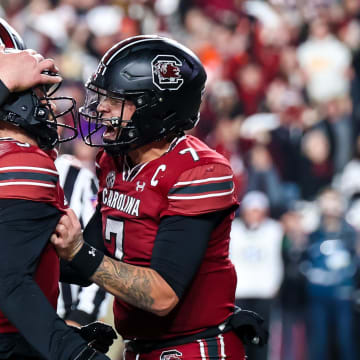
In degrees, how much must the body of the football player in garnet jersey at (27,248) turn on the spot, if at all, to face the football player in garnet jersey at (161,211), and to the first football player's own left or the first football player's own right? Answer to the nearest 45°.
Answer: approximately 45° to the first football player's own left

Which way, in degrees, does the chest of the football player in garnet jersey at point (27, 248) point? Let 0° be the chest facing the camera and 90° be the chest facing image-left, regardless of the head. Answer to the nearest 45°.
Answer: approximately 270°

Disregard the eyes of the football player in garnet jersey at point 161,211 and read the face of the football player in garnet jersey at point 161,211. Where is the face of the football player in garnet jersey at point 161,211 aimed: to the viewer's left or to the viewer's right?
to the viewer's left

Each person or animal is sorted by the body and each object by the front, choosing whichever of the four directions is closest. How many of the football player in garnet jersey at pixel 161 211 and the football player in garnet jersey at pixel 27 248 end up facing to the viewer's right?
1

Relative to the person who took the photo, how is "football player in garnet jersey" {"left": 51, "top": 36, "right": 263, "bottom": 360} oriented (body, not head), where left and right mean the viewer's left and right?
facing the viewer and to the left of the viewer

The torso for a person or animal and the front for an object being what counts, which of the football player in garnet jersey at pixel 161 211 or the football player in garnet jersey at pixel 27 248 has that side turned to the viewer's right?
the football player in garnet jersey at pixel 27 248

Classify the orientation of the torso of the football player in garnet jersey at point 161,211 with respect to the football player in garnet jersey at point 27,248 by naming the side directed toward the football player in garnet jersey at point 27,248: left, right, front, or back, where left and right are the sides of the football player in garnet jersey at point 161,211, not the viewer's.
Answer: front
